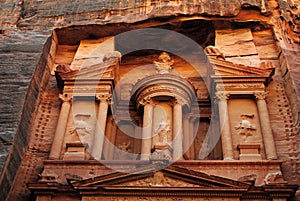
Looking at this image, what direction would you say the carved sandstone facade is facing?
toward the camera
